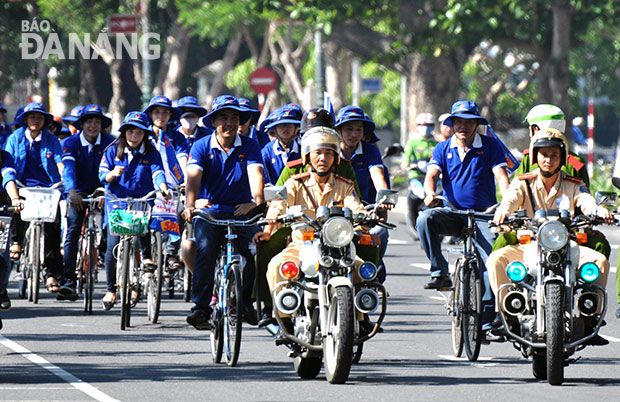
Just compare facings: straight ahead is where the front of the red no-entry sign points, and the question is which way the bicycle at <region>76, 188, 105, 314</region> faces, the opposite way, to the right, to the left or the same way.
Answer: the same way

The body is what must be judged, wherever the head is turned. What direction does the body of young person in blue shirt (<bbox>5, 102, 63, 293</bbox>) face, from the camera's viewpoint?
toward the camera

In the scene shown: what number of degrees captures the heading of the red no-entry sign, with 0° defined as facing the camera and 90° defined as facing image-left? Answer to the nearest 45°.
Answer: approximately 0°

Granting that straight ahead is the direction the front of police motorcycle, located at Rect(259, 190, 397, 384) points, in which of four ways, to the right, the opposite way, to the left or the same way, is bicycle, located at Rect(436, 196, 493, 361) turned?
the same way

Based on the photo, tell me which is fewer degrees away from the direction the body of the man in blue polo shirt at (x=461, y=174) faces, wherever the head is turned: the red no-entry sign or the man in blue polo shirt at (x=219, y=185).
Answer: the man in blue polo shirt

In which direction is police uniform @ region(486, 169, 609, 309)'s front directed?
toward the camera

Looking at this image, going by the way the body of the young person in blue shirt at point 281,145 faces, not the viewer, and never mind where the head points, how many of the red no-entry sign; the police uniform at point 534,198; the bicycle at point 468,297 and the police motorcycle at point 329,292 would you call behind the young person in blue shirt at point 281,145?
1

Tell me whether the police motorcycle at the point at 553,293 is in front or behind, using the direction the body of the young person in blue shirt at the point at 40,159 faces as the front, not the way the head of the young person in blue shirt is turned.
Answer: in front

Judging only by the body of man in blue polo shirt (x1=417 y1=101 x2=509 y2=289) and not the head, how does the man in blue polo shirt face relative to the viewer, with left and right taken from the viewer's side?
facing the viewer

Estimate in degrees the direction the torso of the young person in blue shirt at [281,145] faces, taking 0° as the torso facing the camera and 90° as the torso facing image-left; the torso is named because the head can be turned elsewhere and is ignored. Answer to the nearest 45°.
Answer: approximately 0°

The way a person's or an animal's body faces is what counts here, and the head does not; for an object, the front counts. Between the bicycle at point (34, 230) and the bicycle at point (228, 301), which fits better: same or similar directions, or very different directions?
same or similar directions

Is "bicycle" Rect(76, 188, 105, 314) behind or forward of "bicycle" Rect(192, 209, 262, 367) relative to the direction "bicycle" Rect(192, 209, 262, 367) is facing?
behind

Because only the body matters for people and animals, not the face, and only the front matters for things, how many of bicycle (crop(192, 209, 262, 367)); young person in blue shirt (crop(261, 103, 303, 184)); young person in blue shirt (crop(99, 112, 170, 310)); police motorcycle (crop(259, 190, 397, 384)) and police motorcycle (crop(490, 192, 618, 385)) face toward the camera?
5

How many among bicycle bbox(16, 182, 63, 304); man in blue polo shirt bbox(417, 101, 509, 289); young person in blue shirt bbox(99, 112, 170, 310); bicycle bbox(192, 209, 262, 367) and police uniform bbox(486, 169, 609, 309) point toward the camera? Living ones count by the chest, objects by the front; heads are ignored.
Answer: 5
